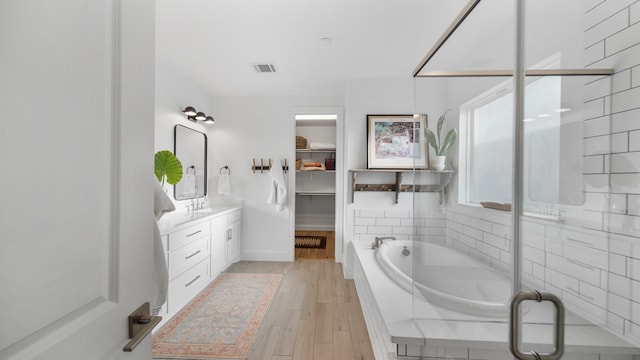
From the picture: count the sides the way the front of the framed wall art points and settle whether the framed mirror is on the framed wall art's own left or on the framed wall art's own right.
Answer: on the framed wall art's own right

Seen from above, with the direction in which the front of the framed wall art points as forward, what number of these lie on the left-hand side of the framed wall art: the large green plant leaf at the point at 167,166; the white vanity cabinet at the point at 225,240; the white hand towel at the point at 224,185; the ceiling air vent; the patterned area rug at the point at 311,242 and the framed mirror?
0

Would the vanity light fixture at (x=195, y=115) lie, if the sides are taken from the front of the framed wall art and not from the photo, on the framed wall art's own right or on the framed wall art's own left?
on the framed wall art's own right

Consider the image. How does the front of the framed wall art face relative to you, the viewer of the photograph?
facing the viewer

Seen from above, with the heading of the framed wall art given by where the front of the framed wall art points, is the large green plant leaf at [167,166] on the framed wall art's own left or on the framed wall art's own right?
on the framed wall art's own right

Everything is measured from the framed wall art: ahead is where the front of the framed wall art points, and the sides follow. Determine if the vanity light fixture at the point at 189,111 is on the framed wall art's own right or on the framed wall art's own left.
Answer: on the framed wall art's own right

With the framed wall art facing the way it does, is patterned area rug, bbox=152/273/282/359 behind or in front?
in front

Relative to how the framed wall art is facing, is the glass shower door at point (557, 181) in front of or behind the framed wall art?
in front

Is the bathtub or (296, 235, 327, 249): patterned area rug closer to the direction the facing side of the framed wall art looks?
the bathtub

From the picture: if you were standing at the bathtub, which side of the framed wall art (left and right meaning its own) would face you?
front

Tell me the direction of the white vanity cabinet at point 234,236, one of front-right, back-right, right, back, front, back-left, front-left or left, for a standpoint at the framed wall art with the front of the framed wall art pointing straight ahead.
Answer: right

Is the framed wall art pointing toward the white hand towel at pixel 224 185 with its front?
no

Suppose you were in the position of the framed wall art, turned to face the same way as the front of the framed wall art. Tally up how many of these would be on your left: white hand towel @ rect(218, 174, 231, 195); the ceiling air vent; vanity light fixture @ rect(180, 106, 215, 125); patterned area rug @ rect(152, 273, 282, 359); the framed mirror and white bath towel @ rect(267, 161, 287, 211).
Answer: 0

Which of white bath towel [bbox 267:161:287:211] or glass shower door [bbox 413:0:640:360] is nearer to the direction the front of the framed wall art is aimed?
the glass shower door

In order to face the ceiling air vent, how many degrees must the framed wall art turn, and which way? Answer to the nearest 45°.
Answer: approximately 45° to its right

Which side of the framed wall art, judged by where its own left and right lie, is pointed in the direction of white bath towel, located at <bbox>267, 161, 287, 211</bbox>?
right
